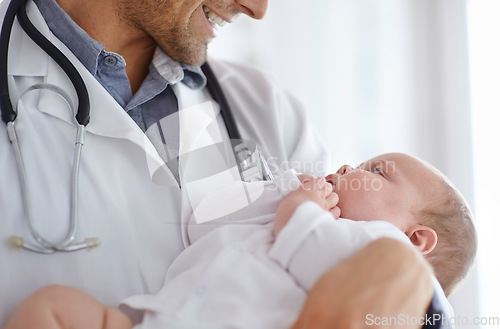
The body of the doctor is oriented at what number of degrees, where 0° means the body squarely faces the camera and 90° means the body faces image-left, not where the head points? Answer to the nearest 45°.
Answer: approximately 315°
